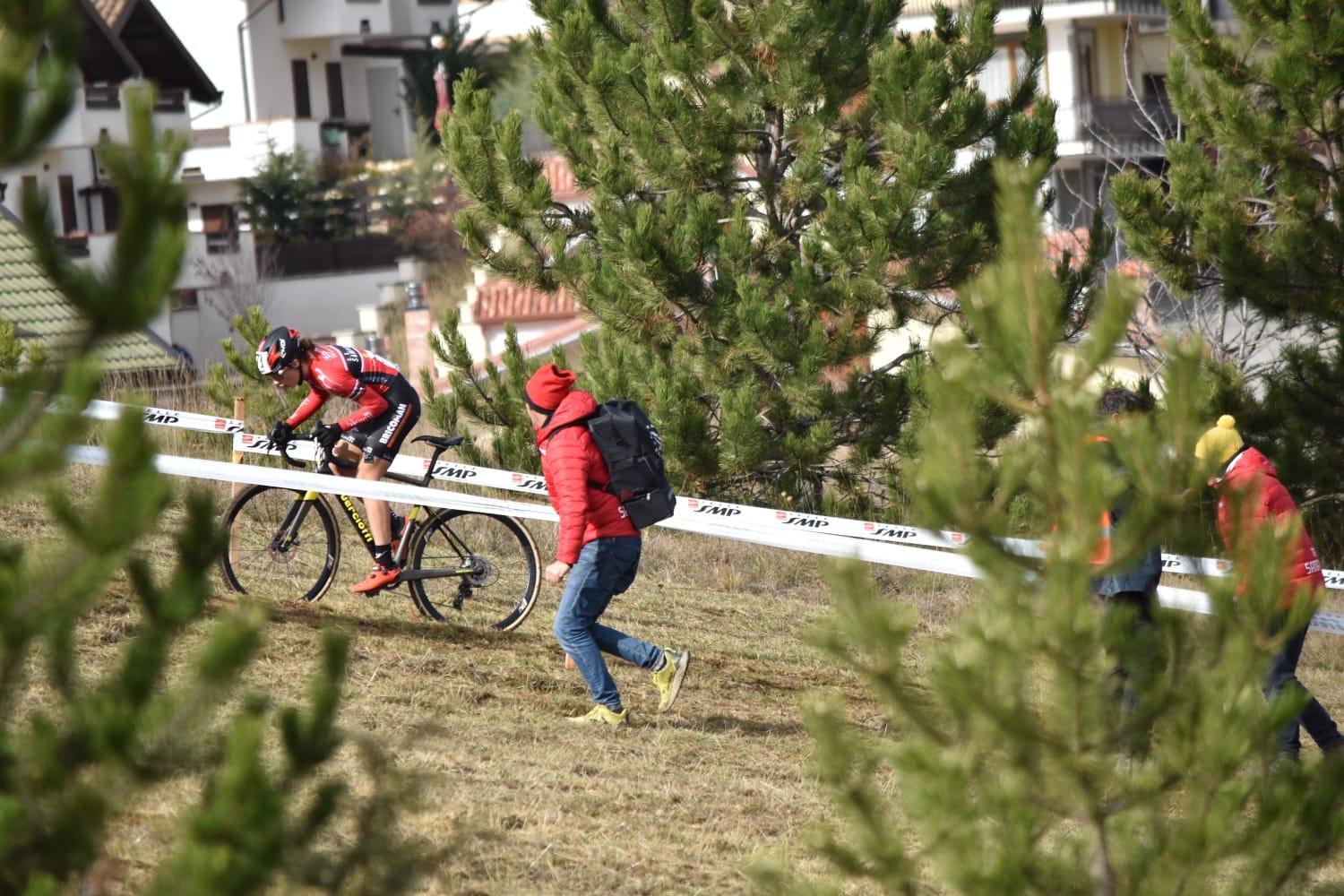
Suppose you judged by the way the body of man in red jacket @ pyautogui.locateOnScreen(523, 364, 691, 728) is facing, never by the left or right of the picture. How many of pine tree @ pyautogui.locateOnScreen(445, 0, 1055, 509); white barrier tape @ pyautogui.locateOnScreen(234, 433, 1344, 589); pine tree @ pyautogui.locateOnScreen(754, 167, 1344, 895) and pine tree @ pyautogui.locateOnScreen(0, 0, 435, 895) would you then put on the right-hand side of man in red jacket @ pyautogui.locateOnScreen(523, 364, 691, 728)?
2

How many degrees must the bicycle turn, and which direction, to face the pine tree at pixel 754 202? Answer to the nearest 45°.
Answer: approximately 135° to its right

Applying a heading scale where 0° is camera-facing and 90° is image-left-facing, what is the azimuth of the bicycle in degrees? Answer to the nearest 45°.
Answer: approximately 90°

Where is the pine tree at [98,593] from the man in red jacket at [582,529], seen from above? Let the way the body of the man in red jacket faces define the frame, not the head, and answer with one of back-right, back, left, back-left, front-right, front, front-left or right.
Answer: left

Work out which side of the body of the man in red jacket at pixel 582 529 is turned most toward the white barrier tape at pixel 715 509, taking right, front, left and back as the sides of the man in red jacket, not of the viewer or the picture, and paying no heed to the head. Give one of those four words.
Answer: right

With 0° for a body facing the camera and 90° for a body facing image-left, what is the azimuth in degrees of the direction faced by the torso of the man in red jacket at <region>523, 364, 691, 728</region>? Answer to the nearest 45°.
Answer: approximately 90°

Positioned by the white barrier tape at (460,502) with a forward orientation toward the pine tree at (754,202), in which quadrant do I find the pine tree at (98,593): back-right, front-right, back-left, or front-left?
back-right

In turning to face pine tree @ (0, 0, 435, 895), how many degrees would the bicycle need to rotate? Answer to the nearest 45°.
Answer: approximately 90° to its left

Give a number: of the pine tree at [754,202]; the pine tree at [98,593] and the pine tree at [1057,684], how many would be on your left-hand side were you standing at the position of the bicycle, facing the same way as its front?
2

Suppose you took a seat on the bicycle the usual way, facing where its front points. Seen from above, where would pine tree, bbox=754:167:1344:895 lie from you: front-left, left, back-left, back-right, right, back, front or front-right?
left
